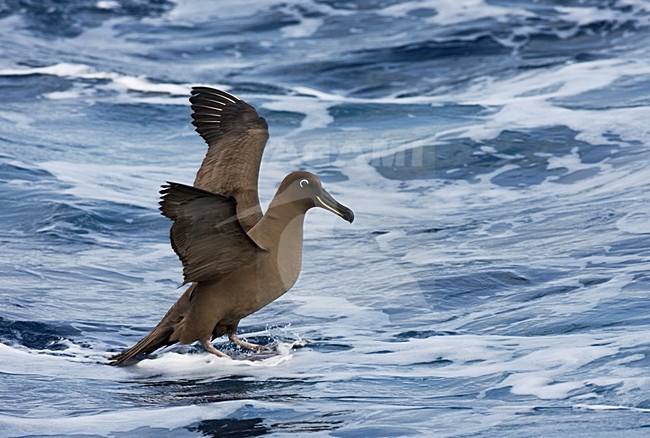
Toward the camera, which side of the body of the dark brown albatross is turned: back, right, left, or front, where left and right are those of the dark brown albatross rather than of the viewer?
right
